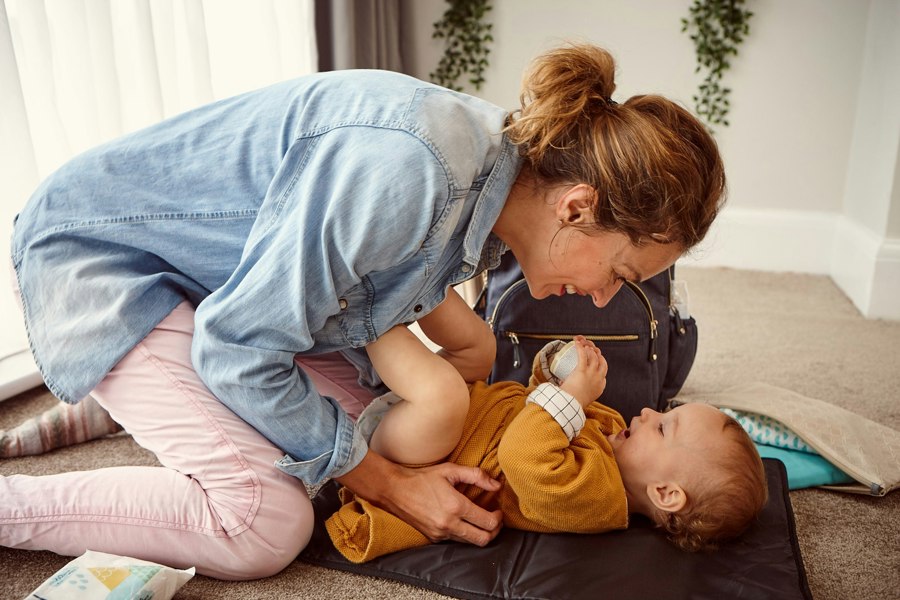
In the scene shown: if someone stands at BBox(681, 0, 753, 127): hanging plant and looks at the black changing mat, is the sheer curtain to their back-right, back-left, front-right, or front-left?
front-right

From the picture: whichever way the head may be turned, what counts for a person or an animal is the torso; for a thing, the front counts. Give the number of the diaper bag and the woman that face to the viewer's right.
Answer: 1

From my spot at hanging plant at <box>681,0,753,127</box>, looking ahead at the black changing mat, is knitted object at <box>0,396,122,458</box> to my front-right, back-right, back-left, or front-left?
front-right

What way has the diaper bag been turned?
toward the camera

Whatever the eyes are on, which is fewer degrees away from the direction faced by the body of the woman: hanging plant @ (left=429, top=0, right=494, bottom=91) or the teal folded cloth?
the teal folded cloth

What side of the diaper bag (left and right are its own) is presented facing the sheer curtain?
right

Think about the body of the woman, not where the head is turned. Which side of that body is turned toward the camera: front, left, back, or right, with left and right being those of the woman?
right

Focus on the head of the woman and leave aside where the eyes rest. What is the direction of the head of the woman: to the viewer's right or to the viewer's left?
to the viewer's right

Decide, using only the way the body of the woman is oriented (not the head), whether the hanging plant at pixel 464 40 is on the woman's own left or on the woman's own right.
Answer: on the woman's own left

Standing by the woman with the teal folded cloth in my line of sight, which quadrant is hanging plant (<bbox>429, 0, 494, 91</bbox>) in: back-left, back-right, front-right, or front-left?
front-left
